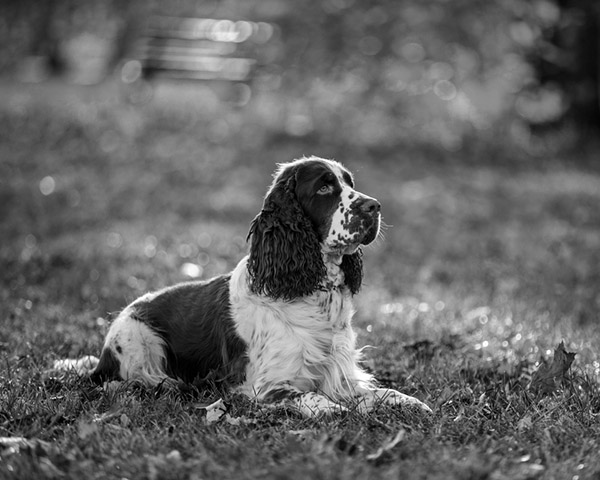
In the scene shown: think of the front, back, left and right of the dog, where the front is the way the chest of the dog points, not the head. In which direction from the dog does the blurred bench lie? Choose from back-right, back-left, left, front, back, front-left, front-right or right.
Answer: back-left

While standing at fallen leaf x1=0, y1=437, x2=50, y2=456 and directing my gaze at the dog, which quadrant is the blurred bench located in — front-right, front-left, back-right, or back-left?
front-left

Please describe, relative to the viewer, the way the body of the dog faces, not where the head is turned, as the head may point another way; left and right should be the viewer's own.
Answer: facing the viewer and to the right of the viewer

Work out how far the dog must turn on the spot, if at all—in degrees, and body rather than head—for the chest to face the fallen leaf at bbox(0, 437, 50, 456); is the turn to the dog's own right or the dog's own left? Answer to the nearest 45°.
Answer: approximately 90° to the dog's own right

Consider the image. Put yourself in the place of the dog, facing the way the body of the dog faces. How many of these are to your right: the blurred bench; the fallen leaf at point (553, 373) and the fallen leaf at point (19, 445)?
1

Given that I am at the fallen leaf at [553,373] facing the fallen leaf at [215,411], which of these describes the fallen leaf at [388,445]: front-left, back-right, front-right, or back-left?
front-left

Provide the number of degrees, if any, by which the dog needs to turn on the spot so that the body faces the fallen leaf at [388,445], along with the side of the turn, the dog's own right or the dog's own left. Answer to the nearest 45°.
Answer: approximately 45° to the dog's own right

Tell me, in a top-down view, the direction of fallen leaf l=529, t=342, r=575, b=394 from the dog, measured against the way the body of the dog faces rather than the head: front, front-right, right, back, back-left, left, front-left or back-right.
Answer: front-left
